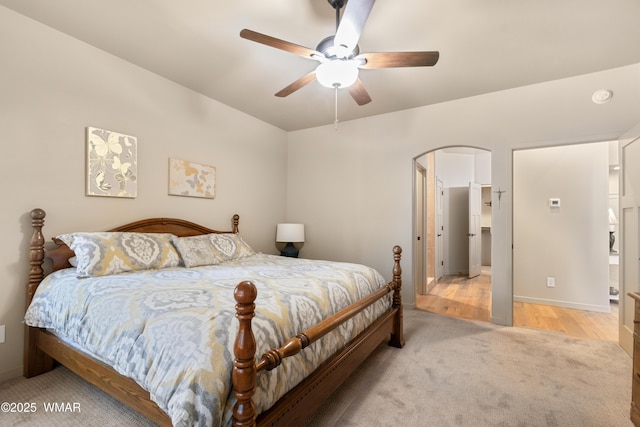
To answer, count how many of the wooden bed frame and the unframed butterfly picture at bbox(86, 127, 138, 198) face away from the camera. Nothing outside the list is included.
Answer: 0

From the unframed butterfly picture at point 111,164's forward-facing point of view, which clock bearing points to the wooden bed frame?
The wooden bed frame is roughly at 1 o'clock from the unframed butterfly picture.

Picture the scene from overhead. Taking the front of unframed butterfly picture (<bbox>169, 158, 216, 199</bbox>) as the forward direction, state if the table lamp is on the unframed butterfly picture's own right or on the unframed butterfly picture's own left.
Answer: on the unframed butterfly picture's own left

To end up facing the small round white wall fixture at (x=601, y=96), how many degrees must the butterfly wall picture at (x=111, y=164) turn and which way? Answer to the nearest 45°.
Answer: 0° — it already faces it

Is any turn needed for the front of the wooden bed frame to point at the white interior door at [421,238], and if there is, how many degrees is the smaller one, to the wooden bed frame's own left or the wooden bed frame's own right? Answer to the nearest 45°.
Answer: approximately 90° to the wooden bed frame's own left

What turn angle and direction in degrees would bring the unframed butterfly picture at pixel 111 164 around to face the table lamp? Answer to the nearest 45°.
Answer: approximately 45° to its left

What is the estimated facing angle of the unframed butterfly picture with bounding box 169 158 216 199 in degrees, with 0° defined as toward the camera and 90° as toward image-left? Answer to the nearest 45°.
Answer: approximately 315°

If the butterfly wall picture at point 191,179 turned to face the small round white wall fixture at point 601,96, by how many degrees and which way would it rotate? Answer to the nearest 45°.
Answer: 0° — it already faces it

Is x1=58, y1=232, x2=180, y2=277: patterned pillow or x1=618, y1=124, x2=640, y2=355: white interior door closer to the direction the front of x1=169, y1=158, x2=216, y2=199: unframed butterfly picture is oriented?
the white interior door

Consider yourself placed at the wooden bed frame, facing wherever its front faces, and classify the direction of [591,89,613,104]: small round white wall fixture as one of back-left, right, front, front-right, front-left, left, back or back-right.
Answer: front-left

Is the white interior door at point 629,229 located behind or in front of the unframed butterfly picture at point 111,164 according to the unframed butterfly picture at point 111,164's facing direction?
in front

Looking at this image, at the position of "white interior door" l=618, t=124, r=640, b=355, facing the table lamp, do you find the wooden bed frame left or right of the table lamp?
left

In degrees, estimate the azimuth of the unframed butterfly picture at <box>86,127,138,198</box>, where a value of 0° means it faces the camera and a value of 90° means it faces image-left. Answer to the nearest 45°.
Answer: approximately 315°
